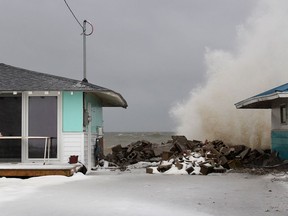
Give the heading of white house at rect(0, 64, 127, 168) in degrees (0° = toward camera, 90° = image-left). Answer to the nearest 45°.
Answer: approximately 0°

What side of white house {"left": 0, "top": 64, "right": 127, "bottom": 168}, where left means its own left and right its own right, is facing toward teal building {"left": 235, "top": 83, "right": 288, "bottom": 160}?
left
